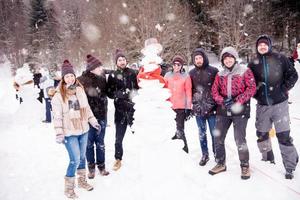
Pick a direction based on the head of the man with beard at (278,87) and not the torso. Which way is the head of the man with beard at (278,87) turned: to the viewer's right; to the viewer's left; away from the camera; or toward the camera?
toward the camera

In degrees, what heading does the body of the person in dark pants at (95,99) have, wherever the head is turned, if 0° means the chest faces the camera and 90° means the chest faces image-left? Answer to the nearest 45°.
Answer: approximately 315°

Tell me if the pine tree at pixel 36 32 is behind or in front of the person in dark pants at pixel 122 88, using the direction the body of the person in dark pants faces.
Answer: behind

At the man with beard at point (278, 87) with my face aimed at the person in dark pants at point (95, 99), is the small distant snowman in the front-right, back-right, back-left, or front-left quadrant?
front-right

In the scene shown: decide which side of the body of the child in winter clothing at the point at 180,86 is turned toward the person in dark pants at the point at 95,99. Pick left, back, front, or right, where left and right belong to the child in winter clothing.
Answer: right

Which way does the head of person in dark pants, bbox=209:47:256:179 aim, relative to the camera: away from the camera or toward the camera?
toward the camera

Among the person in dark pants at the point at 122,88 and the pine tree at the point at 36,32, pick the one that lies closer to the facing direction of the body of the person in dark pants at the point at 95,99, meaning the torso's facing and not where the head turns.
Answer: the person in dark pants

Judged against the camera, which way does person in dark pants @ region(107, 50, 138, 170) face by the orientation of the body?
toward the camera

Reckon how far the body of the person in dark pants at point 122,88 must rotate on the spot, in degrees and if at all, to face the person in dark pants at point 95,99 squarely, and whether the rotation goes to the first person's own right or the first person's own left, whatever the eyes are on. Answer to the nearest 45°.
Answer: approximately 90° to the first person's own right

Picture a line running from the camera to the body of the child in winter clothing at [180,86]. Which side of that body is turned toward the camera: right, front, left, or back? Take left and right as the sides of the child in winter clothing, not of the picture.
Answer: front
